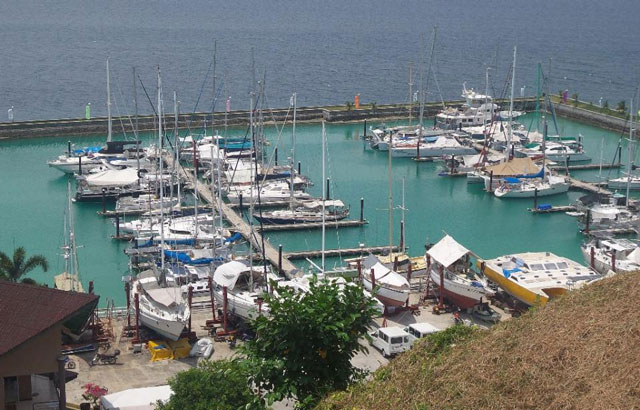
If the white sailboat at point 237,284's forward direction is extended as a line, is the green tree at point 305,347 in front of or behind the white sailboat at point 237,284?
in front

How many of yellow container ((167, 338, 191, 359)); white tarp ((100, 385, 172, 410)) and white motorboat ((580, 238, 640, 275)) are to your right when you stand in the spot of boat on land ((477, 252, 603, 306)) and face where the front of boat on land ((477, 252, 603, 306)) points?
2

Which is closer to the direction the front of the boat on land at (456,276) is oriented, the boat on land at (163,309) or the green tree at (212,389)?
the green tree

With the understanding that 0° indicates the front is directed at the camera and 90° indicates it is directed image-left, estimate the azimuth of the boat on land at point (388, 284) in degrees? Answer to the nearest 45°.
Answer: approximately 315°

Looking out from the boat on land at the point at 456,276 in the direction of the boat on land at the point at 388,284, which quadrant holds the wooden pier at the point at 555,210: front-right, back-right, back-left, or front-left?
back-right

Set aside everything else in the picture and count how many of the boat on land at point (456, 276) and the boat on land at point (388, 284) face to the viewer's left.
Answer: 0
